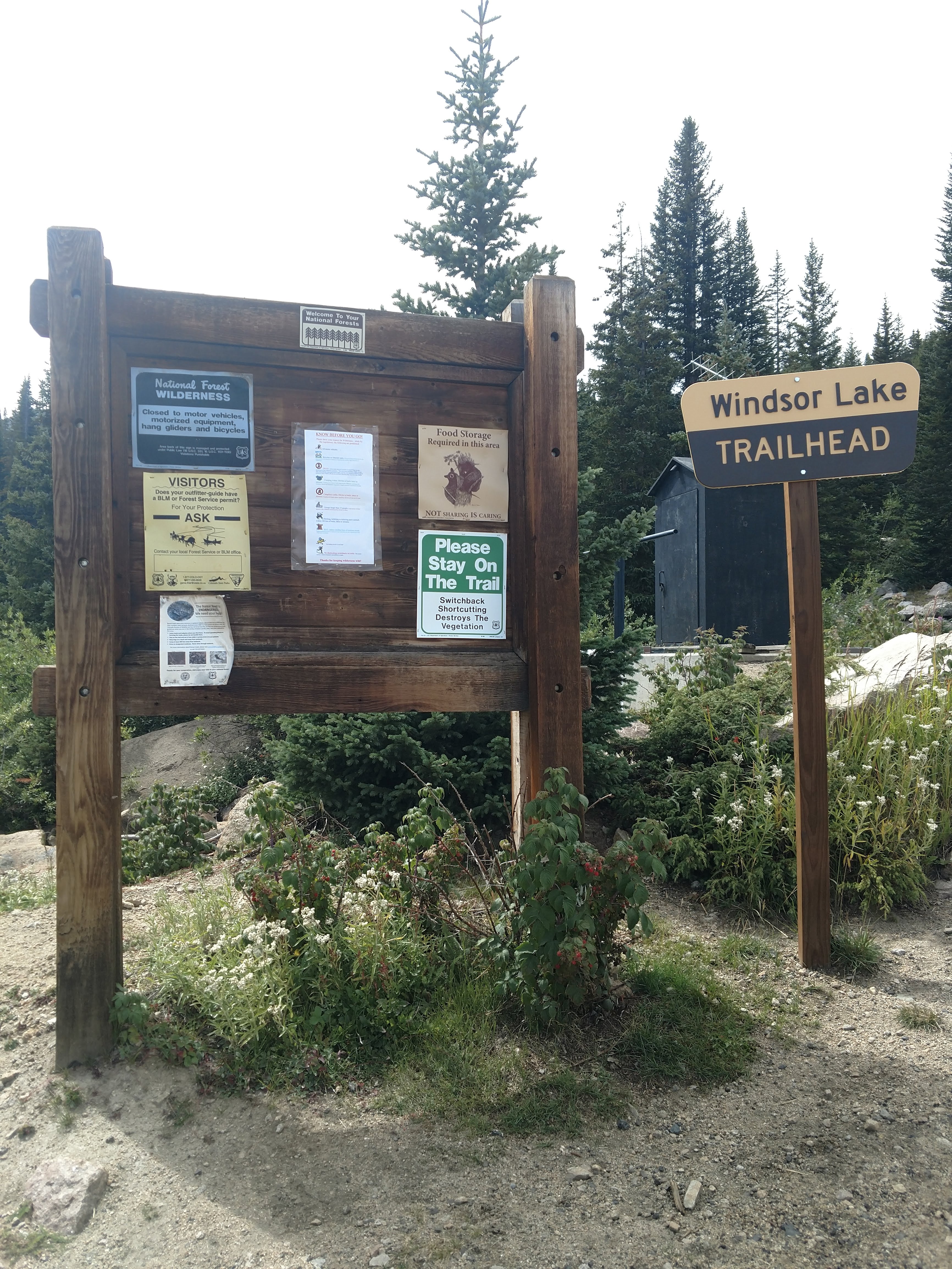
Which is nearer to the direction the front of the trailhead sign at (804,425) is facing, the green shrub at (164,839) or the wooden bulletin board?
the wooden bulletin board

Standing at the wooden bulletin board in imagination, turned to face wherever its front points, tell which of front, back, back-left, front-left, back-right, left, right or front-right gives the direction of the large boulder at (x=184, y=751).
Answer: back

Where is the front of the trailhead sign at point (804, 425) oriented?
toward the camera

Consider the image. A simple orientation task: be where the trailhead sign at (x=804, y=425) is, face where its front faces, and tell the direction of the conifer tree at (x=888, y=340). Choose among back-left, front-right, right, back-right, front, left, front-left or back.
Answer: back

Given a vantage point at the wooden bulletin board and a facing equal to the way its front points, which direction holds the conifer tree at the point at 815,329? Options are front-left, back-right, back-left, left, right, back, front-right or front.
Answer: back-left

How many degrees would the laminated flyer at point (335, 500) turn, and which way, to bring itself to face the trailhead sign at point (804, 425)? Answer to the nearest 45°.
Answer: approximately 90° to its left

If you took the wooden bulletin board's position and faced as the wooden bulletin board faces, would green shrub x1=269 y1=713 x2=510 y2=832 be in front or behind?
behind

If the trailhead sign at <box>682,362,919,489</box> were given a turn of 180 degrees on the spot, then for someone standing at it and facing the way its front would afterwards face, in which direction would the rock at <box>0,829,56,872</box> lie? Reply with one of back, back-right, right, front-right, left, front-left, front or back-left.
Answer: left

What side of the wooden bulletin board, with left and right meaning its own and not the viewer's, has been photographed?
front

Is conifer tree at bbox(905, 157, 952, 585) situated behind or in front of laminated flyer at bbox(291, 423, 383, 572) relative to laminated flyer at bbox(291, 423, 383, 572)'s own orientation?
behind

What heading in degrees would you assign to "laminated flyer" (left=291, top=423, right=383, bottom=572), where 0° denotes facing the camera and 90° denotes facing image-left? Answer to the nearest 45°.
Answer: approximately 0°

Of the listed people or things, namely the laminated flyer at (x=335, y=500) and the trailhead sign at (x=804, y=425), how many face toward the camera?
2
